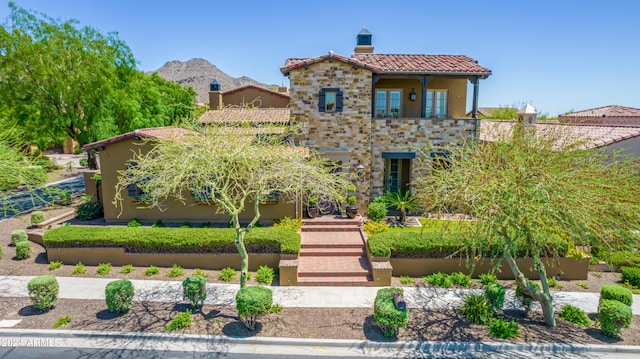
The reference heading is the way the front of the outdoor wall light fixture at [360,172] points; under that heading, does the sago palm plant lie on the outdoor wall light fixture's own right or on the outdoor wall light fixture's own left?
on the outdoor wall light fixture's own left

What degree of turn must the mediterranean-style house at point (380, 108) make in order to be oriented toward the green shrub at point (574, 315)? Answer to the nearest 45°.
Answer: approximately 45° to its left

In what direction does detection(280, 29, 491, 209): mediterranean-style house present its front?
toward the camera

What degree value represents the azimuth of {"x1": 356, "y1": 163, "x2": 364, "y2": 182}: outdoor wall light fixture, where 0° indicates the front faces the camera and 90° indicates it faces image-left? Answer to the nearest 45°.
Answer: approximately 0°

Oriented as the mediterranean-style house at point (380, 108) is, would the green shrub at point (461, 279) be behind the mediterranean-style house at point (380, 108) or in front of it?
in front

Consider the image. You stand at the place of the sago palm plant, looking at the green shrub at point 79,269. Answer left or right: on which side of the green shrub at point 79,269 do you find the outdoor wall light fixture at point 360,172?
right

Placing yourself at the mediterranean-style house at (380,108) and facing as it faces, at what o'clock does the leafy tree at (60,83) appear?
The leafy tree is roughly at 3 o'clock from the mediterranean-style house.

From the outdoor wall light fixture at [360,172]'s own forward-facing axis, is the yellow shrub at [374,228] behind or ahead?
ahead

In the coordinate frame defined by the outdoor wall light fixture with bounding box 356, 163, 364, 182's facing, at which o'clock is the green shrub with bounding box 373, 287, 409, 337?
The green shrub is roughly at 12 o'clock from the outdoor wall light fixture.

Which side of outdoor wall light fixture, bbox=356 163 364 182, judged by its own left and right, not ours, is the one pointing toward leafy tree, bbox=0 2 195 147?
right

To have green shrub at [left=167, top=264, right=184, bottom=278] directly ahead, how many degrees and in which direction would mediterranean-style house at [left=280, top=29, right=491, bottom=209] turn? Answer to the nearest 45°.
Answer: approximately 45° to its right

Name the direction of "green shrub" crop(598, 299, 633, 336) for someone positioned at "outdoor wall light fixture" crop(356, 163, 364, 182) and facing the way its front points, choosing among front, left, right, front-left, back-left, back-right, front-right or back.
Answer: front-left

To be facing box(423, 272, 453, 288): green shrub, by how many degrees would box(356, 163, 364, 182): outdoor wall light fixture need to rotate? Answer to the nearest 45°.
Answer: approximately 45° to its left

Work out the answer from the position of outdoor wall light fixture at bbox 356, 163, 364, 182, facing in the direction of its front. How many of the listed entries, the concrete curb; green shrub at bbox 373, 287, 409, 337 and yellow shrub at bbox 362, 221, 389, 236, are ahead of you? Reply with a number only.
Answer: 3

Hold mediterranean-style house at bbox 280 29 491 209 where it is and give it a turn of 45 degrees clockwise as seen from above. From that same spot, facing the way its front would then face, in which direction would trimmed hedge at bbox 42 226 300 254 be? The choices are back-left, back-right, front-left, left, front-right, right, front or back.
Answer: front

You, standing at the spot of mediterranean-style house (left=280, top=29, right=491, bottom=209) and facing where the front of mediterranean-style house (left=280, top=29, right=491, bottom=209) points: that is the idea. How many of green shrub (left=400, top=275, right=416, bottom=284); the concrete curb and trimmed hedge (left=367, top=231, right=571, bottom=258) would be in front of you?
3
